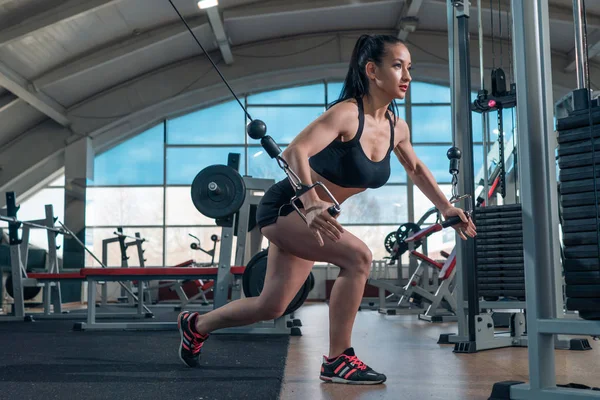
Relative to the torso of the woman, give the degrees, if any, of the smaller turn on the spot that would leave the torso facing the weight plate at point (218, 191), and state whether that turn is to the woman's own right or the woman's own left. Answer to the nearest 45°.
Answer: approximately 135° to the woman's own left

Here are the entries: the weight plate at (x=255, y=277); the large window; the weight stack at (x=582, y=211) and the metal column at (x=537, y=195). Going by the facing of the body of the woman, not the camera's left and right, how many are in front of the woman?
2

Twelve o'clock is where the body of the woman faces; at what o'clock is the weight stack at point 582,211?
The weight stack is roughly at 12 o'clock from the woman.

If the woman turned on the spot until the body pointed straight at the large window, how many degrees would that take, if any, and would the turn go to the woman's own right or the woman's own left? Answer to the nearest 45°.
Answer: approximately 135° to the woman's own left

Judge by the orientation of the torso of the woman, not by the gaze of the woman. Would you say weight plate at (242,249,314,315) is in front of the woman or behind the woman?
behind

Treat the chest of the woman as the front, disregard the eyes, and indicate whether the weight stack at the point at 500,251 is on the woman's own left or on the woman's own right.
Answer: on the woman's own left

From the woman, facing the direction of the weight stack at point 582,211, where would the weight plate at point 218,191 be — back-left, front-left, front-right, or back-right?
back-left

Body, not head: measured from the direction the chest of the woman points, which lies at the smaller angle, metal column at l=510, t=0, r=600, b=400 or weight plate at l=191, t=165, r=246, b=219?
the metal column

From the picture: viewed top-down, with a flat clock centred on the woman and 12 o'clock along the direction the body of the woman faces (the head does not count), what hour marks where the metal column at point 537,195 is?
The metal column is roughly at 12 o'clock from the woman.

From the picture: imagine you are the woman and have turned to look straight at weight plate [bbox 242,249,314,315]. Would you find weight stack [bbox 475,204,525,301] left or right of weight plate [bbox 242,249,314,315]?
right

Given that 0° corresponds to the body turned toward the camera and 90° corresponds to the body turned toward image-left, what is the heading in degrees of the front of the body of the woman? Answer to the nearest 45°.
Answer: approximately 315°
